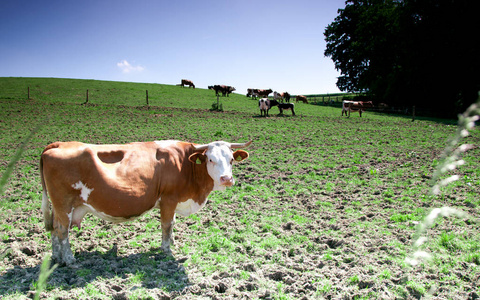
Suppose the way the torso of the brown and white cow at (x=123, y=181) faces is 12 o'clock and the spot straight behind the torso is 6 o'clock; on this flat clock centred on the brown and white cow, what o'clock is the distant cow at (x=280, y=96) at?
The distant cow is roughly at 10 o'clock from the brown and white cow.

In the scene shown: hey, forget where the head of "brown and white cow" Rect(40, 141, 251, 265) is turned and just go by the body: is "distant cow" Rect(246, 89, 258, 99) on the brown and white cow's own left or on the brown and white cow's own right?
on the brown and white cow's own left

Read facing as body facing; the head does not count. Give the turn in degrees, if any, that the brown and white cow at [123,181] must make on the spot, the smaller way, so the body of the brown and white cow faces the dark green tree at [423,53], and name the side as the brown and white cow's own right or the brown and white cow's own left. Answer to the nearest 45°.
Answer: approximately 45° to the brown and white cow's own left

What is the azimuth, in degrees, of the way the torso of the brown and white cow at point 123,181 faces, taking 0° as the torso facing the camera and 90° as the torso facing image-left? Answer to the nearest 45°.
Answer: approximately 270°
